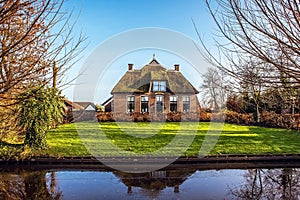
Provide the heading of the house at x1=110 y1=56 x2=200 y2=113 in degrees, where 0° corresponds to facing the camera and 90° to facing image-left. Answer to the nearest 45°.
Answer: approximately 0°

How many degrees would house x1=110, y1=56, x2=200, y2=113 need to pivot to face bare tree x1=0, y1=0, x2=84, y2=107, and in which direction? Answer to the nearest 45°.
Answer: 0° — it already faces it

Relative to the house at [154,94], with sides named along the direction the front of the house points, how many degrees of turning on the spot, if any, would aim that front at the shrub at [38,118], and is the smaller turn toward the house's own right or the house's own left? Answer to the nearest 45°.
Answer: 0° — it already faces it
